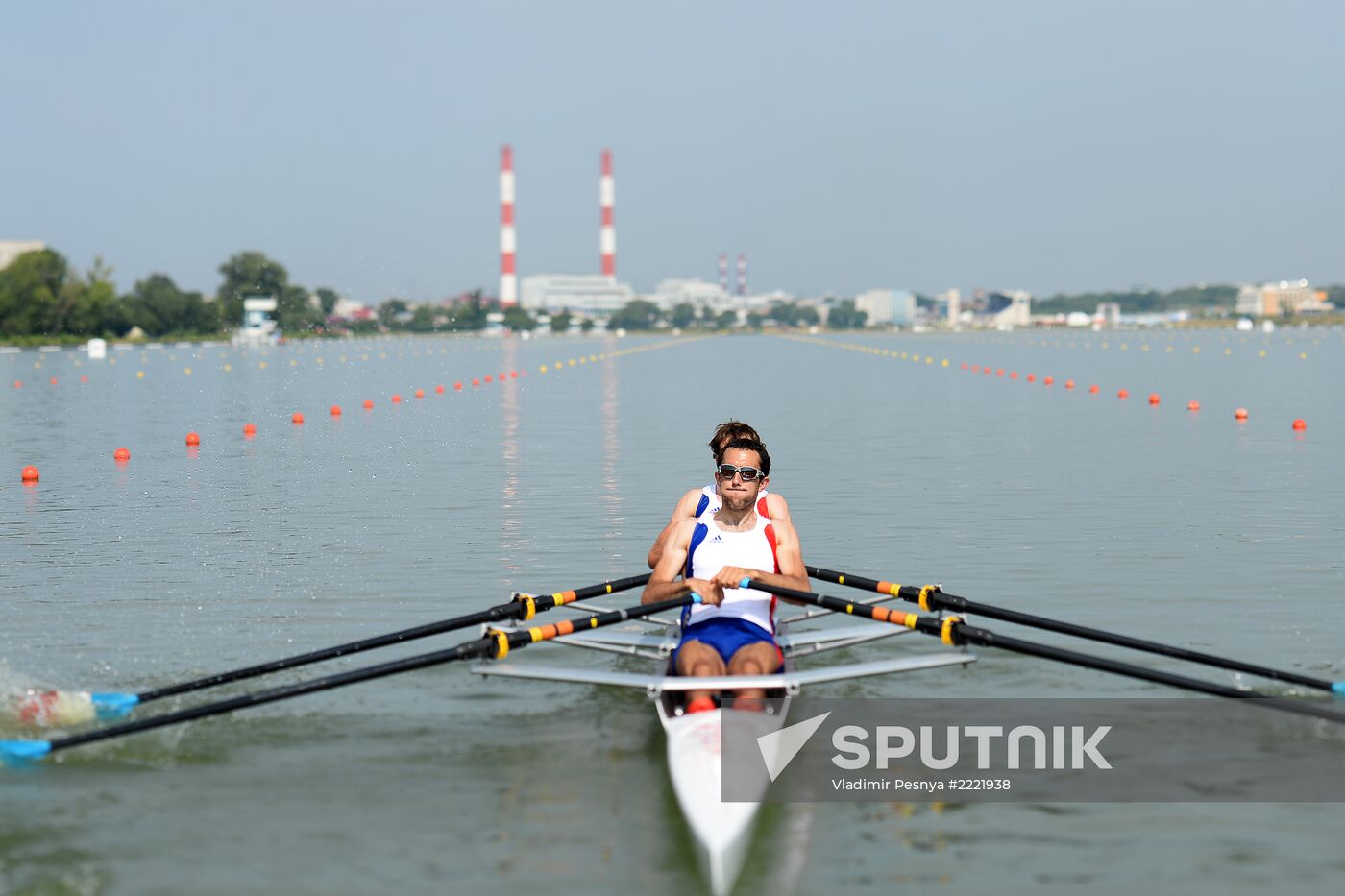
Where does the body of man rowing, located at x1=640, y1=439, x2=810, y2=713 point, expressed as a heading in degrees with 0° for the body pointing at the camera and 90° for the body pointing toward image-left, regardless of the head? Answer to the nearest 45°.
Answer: approximately 0°

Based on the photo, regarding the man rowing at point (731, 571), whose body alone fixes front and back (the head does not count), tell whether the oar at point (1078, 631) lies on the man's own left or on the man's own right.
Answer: on the man's own left

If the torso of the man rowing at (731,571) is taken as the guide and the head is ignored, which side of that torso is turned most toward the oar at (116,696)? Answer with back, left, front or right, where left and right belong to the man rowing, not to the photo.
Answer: right
